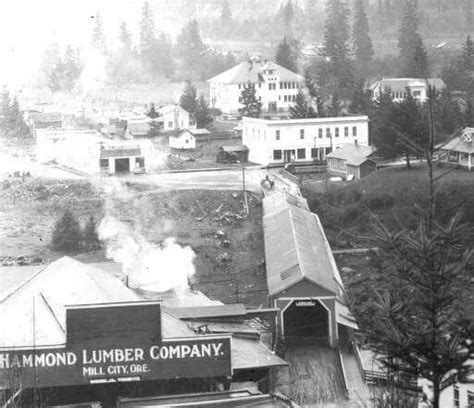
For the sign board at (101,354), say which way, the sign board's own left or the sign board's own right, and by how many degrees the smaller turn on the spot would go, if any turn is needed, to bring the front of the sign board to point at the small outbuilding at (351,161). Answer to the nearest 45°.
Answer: approximately 135° to the sign board's own left

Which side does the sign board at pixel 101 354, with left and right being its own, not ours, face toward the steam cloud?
back

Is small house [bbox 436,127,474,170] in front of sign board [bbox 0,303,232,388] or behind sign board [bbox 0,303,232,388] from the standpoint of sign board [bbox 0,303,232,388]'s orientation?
behind

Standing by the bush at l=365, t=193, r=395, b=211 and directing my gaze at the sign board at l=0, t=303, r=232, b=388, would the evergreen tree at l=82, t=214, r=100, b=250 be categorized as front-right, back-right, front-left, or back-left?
front-right

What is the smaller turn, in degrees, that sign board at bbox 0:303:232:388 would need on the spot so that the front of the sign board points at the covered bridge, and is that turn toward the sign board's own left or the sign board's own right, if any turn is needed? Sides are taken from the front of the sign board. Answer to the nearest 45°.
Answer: approximately 135° to the sign board's own left

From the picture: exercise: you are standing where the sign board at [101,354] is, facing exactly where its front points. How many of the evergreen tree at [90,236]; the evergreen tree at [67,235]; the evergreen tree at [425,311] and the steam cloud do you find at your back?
3

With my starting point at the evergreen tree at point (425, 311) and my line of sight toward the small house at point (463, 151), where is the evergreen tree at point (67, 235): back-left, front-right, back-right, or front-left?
front-left

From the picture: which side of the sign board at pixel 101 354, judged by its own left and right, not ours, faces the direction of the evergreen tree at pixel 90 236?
back

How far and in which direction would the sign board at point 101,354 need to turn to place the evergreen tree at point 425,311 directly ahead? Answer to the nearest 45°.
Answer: approximately 45° to its left

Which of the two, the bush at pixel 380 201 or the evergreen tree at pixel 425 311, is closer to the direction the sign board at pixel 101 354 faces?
the evergreen tree

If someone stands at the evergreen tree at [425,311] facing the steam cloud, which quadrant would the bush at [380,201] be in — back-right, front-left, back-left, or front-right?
front-right

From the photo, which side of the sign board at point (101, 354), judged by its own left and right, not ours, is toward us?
front

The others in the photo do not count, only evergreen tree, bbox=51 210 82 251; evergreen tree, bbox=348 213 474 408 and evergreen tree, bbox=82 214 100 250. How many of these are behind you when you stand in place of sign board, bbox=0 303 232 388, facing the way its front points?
2
